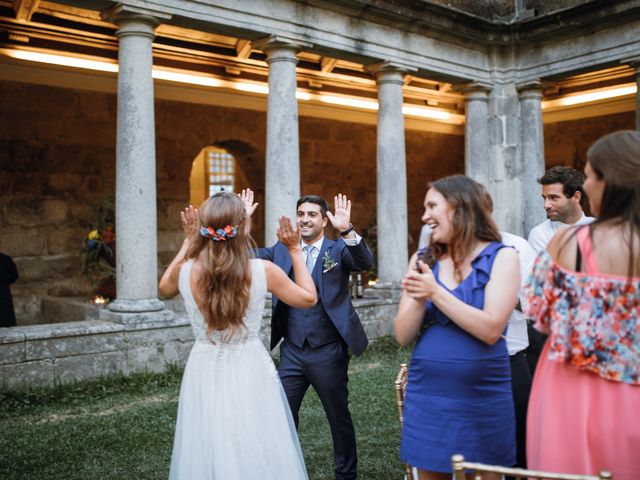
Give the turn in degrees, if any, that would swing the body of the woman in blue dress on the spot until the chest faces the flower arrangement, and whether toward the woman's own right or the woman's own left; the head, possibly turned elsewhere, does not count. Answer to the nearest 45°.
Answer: approximately 90° to the woman's own right

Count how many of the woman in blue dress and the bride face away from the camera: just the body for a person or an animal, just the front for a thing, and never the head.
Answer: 1

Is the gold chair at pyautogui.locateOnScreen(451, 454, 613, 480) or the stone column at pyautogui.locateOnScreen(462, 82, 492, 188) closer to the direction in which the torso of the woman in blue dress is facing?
the gold chair

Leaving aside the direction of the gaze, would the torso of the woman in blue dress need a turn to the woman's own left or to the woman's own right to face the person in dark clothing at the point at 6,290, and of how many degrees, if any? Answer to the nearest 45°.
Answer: approximately 90° to the woman's own right

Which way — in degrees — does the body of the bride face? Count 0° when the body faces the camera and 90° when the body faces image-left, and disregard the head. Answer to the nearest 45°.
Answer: approximately 180°

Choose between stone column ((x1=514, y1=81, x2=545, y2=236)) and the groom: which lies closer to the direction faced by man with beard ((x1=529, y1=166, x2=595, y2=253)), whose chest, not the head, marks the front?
the groom

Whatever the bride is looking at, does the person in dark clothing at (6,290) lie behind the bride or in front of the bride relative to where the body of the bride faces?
in front

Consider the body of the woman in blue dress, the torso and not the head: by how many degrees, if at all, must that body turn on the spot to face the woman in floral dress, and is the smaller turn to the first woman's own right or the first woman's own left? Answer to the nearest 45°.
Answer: approximately 90° to the first woman's own left

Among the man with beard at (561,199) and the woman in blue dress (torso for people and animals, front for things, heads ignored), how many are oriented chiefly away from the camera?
0

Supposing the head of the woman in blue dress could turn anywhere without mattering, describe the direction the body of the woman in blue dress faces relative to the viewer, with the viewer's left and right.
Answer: facing the viewer and to the left of the viewer

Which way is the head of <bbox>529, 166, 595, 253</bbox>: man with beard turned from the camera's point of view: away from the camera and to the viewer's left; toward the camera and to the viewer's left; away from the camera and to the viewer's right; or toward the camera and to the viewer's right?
toward the camera and to the viewer's left

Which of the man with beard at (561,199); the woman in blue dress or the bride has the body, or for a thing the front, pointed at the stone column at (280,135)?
the bride

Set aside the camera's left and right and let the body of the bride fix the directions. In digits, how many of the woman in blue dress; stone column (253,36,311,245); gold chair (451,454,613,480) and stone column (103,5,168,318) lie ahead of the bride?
2

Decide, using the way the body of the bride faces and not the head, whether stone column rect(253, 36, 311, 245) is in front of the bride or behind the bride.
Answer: in front

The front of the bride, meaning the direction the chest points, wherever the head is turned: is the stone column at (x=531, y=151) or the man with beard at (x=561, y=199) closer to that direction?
the stone column

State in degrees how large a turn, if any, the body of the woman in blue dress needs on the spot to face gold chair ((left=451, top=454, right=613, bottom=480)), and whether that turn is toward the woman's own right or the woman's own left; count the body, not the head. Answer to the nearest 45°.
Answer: approximately 45° to the woman's own left

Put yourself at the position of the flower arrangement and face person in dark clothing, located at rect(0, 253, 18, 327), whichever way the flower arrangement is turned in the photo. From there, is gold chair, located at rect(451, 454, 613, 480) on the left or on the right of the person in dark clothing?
left

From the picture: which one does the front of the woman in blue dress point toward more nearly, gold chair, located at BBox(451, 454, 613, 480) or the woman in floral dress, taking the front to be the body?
the gold chair
